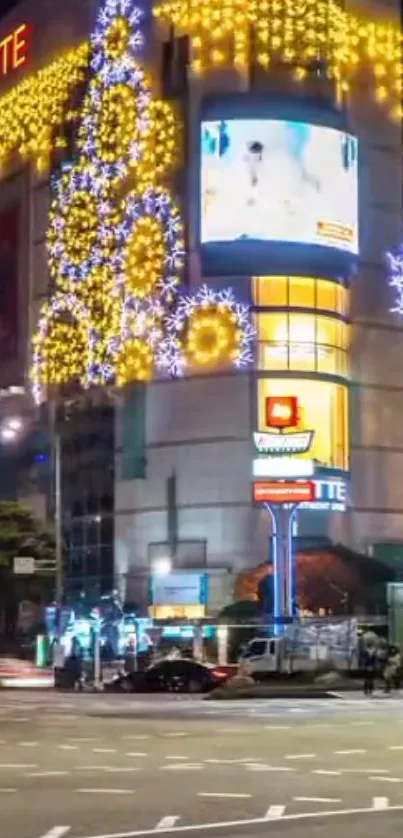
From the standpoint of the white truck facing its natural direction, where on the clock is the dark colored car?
The dark colored car is roughly at 11 o'clock from the white truck.

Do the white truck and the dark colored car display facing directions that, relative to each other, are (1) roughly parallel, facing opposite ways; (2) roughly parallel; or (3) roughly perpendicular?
roughly parallel

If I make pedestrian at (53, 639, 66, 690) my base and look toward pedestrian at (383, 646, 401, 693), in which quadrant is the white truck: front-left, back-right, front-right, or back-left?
front-left

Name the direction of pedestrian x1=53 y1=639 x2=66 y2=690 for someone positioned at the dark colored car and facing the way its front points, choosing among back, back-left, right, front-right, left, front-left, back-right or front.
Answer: front-right

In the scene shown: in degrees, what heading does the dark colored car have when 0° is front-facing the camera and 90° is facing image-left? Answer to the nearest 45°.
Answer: approximately 90°

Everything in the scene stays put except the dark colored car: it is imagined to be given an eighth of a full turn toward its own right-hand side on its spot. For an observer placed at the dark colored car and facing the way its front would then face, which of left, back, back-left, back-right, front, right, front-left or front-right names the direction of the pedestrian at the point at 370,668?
back

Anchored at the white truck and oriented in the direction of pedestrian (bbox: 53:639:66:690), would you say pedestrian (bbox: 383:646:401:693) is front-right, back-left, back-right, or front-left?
back-left

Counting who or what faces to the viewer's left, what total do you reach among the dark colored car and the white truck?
2

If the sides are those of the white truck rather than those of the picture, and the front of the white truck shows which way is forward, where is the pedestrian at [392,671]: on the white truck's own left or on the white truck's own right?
on the white truck's own left

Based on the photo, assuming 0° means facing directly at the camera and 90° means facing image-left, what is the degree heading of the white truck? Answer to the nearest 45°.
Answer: approximately 90°

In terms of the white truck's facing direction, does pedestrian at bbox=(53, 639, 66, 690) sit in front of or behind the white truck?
in front
